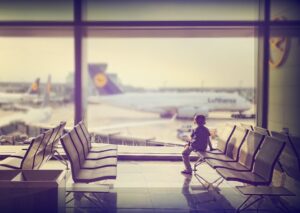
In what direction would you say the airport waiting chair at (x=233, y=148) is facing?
to the viewer's left

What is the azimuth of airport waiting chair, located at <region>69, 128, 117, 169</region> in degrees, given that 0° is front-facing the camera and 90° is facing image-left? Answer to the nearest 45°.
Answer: approximately 270°

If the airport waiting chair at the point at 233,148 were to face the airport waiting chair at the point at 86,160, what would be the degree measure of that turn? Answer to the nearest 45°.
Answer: approximately 45° to its left

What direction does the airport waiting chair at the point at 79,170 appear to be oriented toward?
to the viewer's right

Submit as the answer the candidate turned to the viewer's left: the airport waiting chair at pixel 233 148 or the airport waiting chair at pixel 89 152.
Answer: the airport waiting chair at pixel 233 148

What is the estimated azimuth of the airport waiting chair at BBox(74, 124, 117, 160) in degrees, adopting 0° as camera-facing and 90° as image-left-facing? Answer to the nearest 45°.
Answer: approximately 270°

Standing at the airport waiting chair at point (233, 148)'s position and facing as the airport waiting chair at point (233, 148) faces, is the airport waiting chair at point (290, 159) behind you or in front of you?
behind
